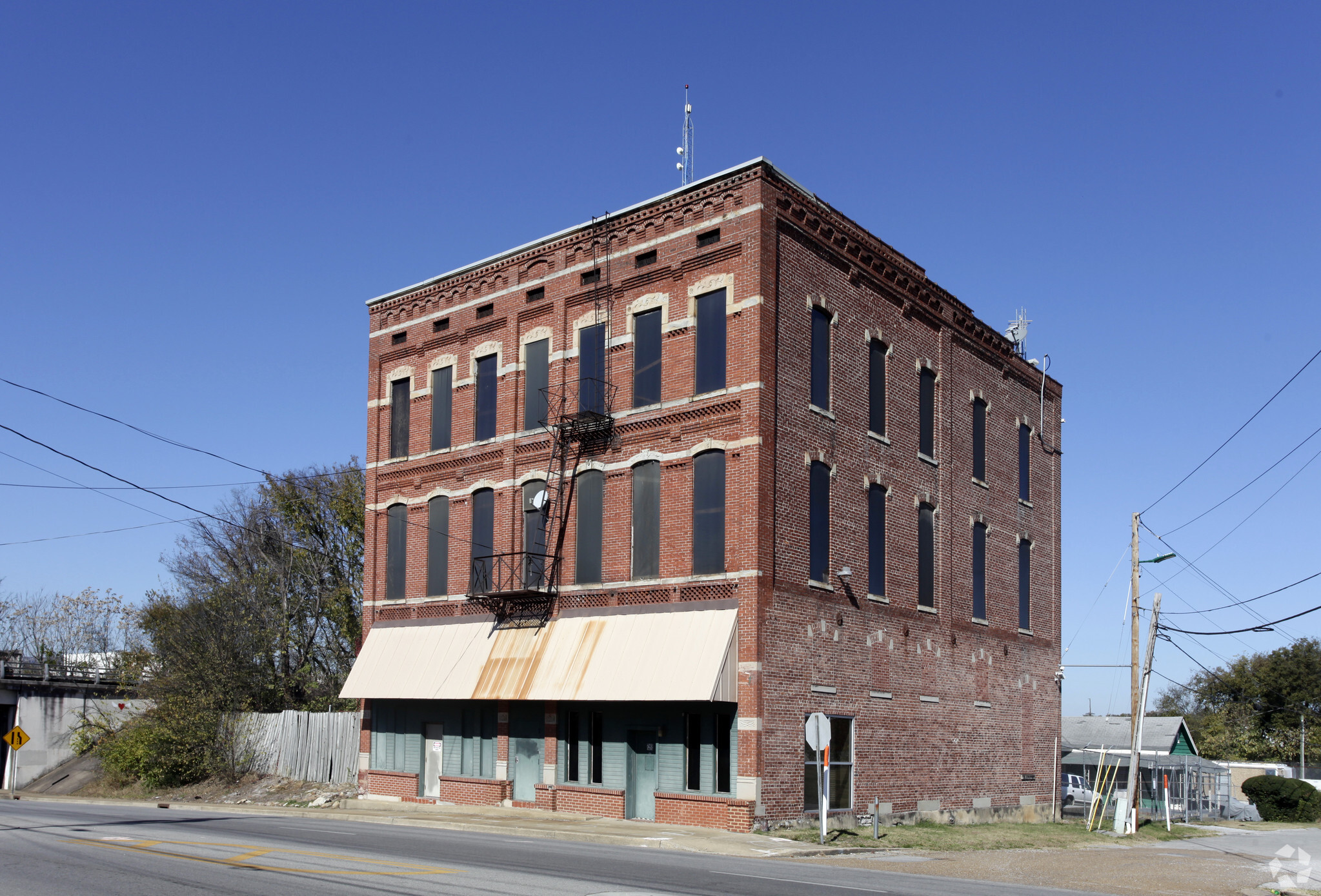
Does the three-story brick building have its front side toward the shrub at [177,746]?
no

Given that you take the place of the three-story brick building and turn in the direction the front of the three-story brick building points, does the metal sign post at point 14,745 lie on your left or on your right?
on your right

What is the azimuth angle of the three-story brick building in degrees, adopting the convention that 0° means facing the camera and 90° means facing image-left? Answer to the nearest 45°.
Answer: approximately 45°

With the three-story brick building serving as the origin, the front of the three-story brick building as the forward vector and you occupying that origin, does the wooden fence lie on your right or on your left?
on your right

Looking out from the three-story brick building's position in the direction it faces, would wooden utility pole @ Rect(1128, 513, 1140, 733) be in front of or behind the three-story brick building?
behind

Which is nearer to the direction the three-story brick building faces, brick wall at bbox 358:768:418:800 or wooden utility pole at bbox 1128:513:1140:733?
the brick wall

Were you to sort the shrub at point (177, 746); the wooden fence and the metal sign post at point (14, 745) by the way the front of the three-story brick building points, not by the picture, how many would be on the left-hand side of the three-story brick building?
0

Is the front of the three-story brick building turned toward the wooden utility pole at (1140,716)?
no

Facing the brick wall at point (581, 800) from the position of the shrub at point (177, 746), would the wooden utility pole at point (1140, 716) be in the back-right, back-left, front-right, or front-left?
front-left
